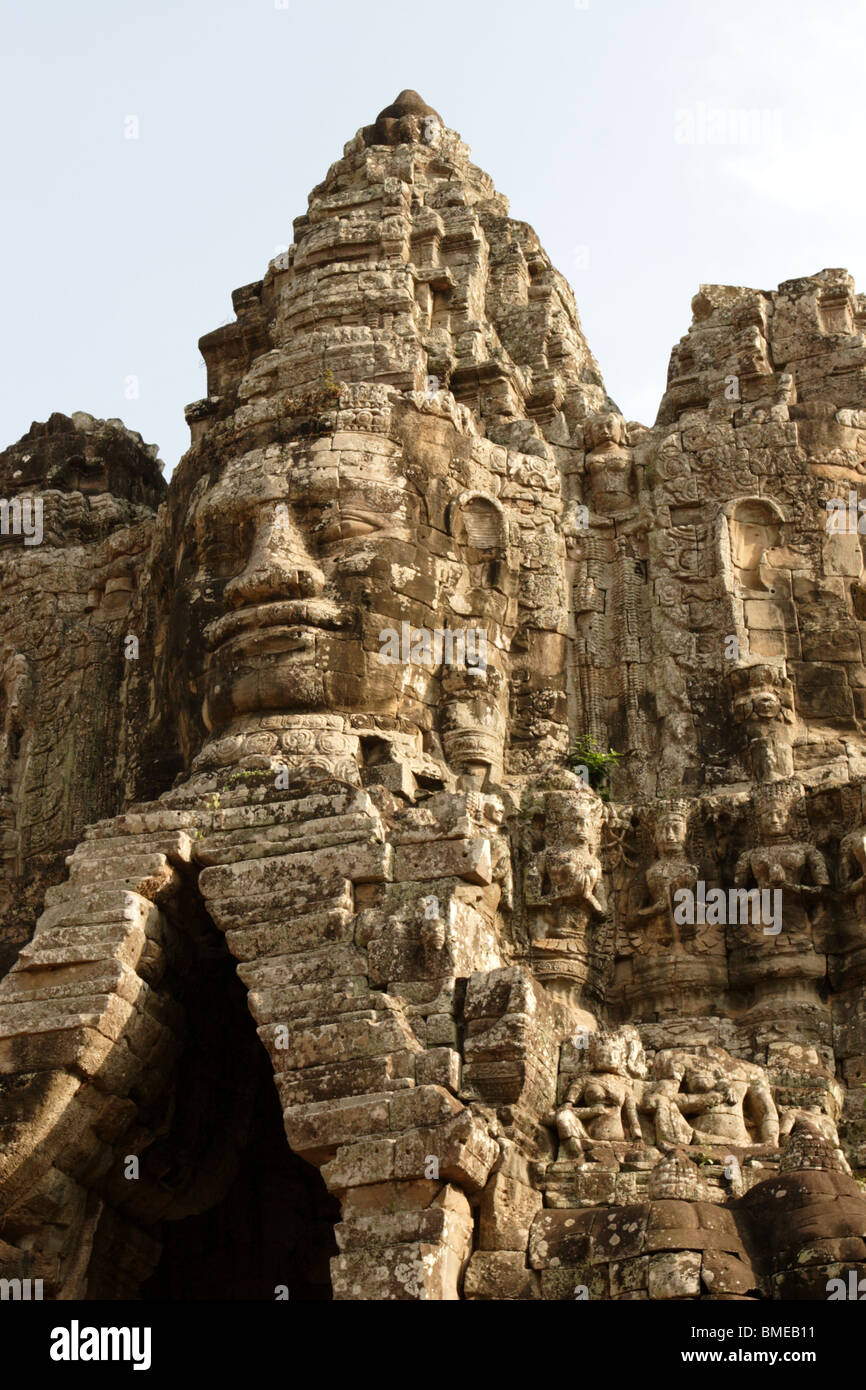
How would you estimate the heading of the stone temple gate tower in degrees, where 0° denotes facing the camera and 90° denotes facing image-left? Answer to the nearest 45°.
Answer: approximately 45°
